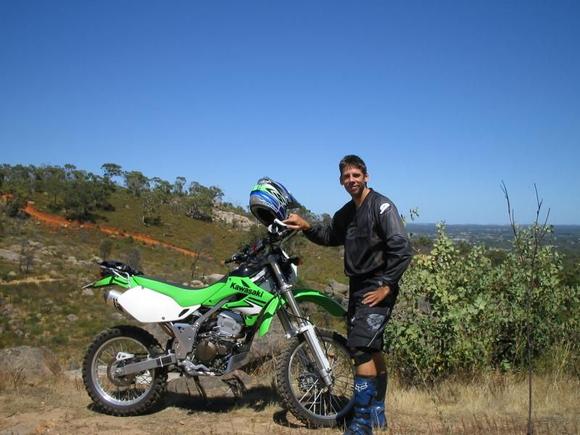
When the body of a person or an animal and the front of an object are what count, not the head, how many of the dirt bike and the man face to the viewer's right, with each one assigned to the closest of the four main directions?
1

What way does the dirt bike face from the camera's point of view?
to the viewer's right

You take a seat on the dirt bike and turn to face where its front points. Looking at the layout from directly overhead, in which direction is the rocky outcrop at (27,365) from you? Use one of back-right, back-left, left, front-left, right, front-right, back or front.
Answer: back-left

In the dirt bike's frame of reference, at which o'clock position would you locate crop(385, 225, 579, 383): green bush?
The green bush is roughly at 11 o'clock from the dirt bike.

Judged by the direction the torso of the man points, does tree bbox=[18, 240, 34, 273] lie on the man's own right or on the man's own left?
on the man's own right

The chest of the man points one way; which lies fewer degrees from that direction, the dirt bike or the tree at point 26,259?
the dirt bike

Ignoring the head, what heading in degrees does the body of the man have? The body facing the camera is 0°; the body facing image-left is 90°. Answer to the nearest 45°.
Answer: approximately 45°

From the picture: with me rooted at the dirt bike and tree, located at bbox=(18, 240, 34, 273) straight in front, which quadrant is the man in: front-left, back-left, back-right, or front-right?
back-right

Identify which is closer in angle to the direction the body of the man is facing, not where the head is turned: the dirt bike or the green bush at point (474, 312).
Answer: the dirt bike

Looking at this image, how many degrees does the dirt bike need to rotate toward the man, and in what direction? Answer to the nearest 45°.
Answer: approximately 45° to its right
